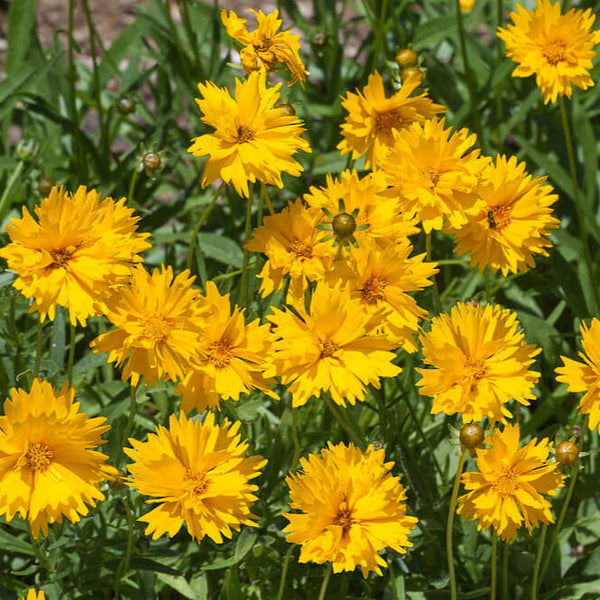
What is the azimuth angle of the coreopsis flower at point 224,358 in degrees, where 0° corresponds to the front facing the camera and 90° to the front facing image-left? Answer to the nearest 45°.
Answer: approximately 0°
